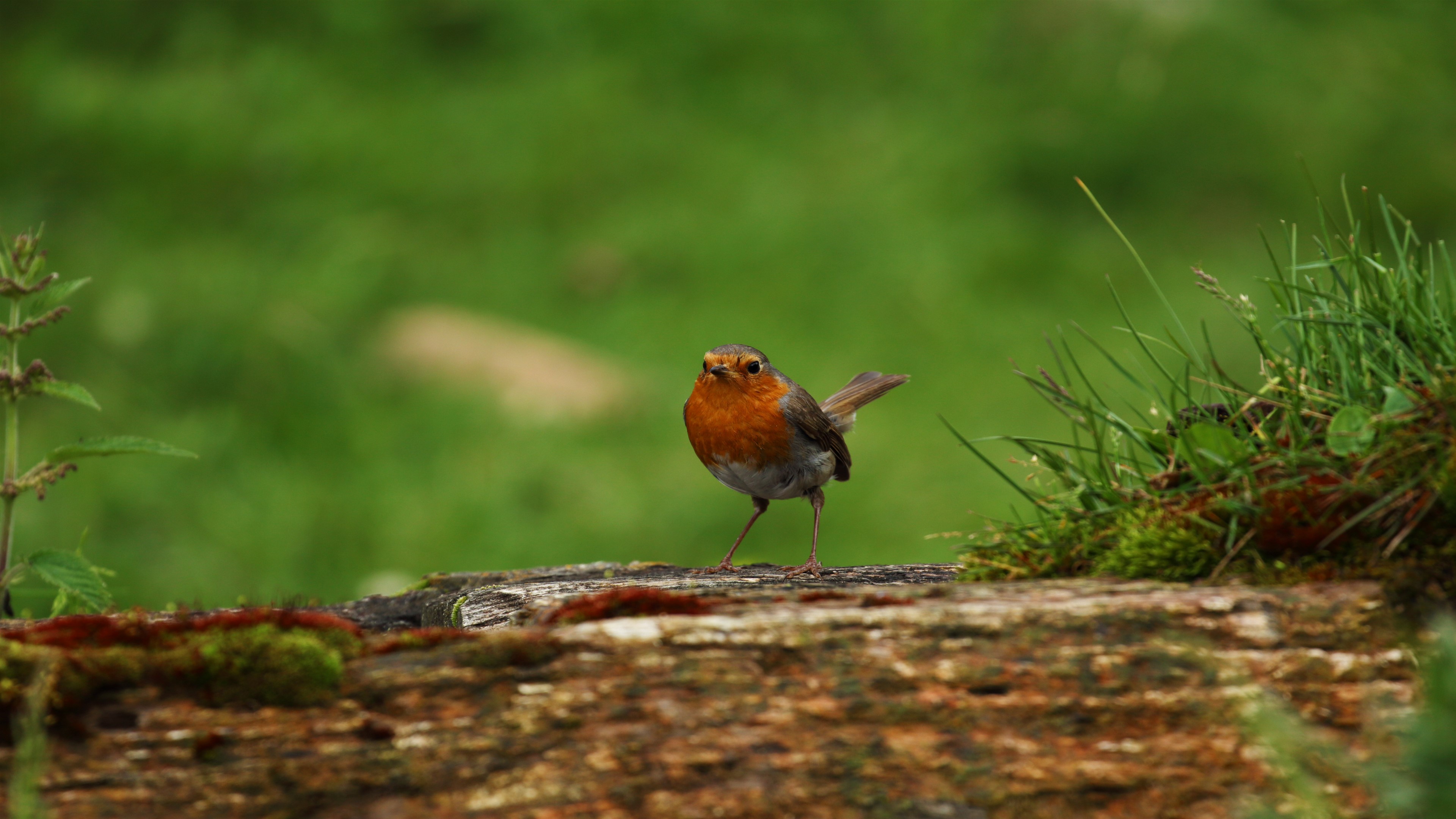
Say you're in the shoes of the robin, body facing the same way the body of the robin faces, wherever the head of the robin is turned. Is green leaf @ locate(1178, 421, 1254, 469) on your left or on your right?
on your left

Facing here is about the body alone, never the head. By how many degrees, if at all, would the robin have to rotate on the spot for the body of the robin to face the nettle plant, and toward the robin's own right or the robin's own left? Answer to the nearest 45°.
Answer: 0° — it already faces it

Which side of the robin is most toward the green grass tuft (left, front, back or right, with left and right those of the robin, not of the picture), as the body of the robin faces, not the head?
left

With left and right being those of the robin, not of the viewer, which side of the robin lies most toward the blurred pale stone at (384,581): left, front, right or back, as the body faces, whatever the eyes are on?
right

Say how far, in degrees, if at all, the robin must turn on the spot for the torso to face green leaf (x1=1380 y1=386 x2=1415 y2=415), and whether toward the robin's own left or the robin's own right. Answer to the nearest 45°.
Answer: approximately 90° to the robin's own left

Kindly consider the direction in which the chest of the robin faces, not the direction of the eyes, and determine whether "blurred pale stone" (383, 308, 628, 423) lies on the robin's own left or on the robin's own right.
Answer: on the robin's own right

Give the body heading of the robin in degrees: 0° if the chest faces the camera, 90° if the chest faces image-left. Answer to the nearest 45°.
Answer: approximately 45°

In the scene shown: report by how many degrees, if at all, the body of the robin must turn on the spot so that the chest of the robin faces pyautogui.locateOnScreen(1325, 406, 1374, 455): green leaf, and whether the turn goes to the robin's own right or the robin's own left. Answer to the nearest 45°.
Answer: approximately 90° to the robin's own left
